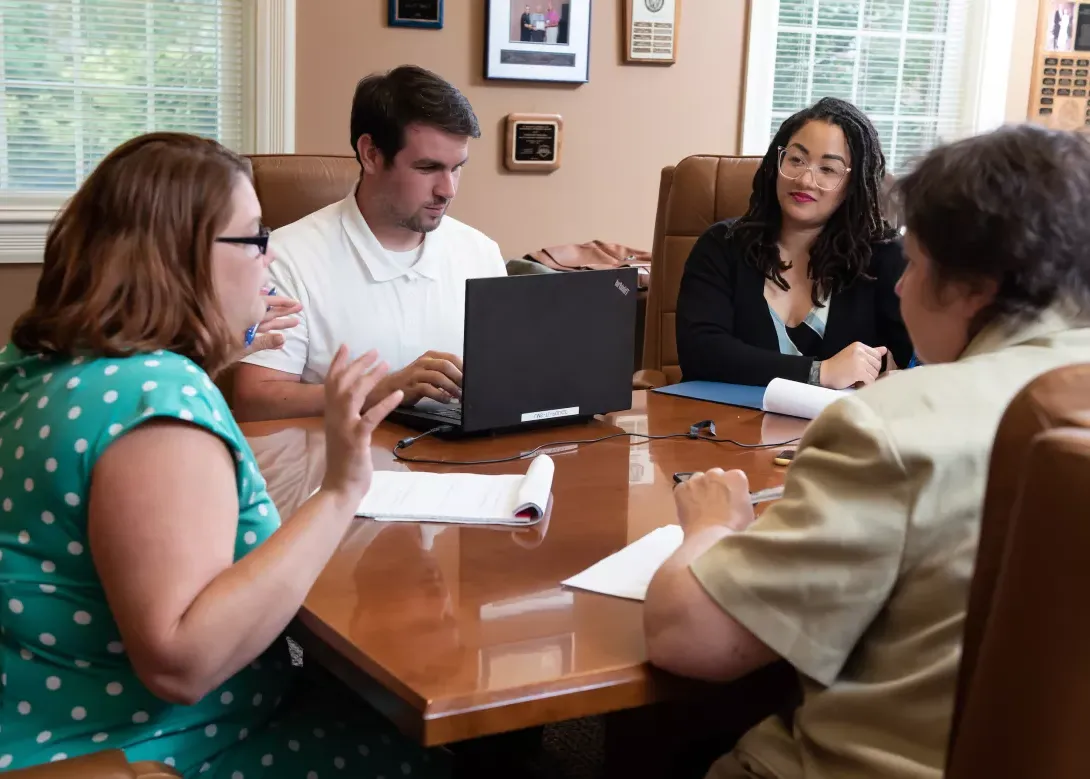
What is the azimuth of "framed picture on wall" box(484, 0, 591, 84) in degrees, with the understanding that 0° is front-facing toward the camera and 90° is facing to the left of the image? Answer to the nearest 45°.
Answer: approximately 0°

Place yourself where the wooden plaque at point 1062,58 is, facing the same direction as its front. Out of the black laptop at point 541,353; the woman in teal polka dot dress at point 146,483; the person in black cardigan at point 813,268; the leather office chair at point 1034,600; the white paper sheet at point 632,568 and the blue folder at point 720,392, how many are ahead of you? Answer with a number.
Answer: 6

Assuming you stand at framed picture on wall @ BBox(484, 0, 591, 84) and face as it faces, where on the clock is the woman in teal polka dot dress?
The woman in teal polka dot dress is roughly at 12 o'clock from the framed picture on wall.

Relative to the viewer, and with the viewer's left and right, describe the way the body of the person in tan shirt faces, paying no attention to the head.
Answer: facing away from the viewer and to the left of the viewer

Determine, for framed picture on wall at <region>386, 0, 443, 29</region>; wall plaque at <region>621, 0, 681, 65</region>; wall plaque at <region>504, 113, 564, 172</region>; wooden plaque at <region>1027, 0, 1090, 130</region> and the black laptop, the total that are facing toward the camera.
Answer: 4

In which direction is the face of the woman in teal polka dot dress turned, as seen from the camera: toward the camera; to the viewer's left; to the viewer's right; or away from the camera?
to the viewer's right

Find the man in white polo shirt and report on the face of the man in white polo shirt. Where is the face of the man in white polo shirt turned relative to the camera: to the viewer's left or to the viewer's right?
to the viewer's right

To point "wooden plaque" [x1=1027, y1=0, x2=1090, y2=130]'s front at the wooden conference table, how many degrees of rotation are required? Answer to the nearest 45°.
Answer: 0° — it already faces it

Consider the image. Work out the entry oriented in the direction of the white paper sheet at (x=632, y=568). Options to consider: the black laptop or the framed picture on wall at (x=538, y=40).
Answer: the framed picture on wall

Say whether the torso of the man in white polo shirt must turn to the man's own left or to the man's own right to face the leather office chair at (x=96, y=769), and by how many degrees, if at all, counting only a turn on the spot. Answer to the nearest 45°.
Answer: approximately 45° to the man's own right

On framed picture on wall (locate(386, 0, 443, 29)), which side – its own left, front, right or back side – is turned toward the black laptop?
front

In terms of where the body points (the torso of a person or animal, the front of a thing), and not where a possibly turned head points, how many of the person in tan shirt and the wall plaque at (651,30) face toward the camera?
1

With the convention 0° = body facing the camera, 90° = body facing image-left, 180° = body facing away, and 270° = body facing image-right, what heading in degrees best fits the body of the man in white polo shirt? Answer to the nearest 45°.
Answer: approximately 315°
